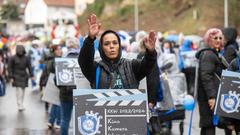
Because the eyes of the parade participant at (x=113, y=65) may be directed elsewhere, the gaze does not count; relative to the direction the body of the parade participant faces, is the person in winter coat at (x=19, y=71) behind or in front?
behind

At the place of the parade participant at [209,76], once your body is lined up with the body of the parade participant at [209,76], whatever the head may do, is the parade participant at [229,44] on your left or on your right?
on your left

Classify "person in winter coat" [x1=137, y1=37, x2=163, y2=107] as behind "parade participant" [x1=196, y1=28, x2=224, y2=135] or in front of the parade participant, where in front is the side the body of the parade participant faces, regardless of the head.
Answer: behind

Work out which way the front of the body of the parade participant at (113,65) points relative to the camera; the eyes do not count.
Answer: toward the camera

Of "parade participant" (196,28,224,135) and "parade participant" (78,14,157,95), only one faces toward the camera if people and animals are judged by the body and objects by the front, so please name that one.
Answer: "parade participant" (78,14,157,95)
